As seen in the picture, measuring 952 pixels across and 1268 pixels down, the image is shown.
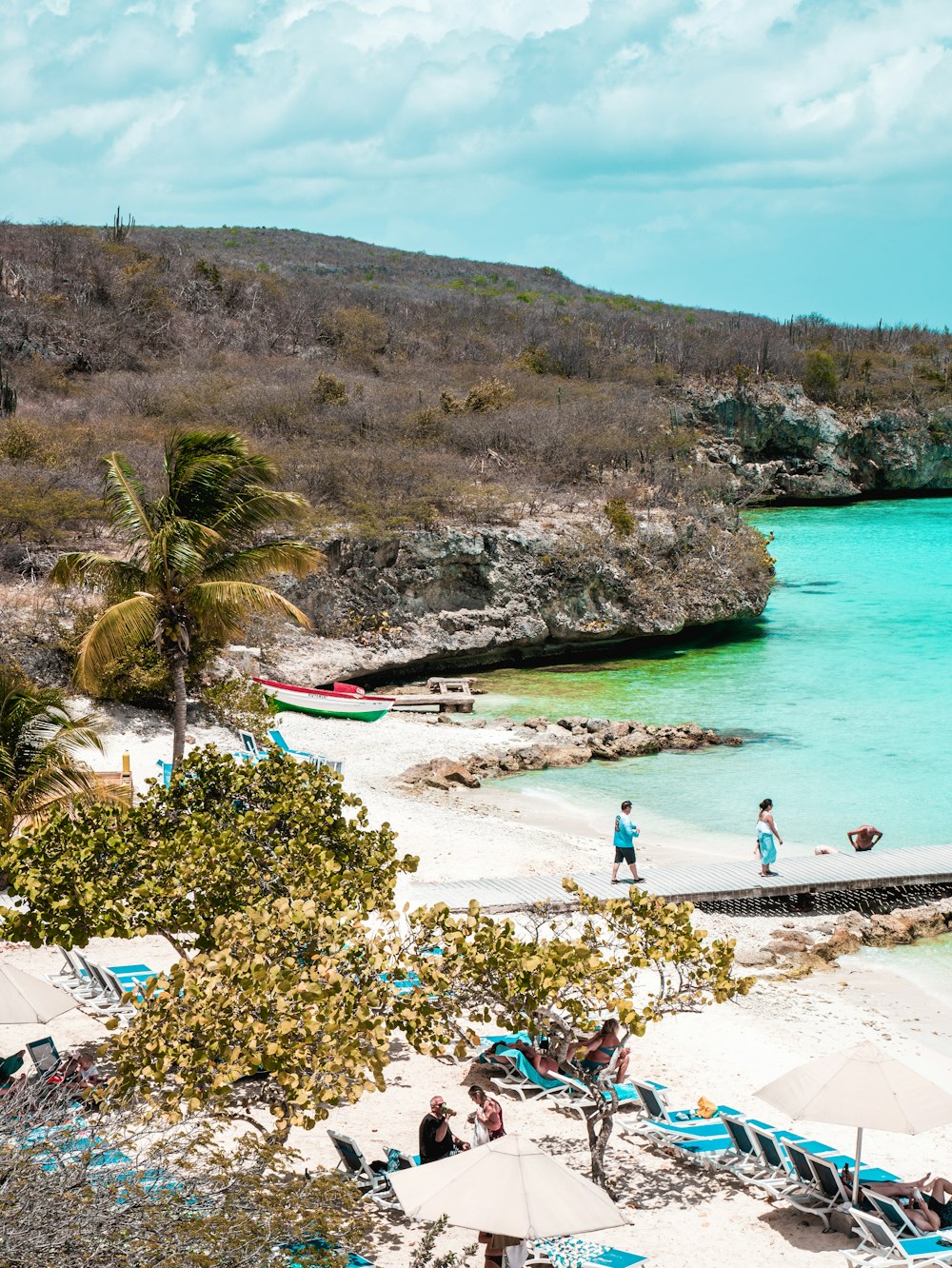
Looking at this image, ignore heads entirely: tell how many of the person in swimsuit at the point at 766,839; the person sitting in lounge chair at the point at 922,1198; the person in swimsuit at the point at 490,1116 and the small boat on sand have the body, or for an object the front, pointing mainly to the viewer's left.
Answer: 2

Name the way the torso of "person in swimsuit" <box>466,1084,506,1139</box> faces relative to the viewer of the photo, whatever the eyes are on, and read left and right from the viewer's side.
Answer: facing to the left of the viewer

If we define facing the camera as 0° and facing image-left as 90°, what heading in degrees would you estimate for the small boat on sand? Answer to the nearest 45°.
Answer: approximately 90°

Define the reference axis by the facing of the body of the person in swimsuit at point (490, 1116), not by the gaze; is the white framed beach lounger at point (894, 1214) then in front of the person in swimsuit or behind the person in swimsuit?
behind
